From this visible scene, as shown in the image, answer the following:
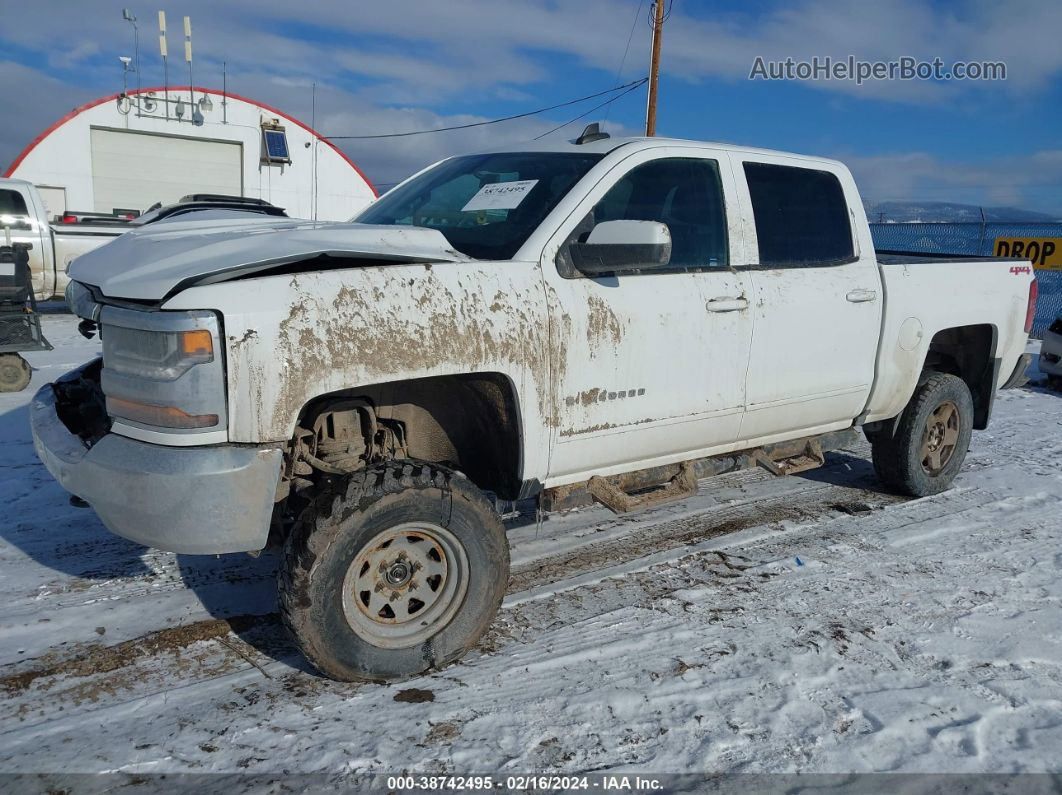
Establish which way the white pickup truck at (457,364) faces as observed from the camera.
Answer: facing the viewer and to the left of the viewer

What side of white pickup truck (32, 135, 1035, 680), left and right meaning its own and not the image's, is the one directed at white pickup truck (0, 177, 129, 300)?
right

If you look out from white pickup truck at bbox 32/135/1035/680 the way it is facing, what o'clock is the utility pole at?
The utility pole is roughly at 5 o'clock from the white pickup truck.

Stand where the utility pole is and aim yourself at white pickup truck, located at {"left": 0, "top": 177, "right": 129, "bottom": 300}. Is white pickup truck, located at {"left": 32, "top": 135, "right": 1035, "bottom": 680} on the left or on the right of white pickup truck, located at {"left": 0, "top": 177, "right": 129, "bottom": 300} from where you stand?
left

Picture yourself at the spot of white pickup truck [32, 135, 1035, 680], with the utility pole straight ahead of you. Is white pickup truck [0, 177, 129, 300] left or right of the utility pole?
left
